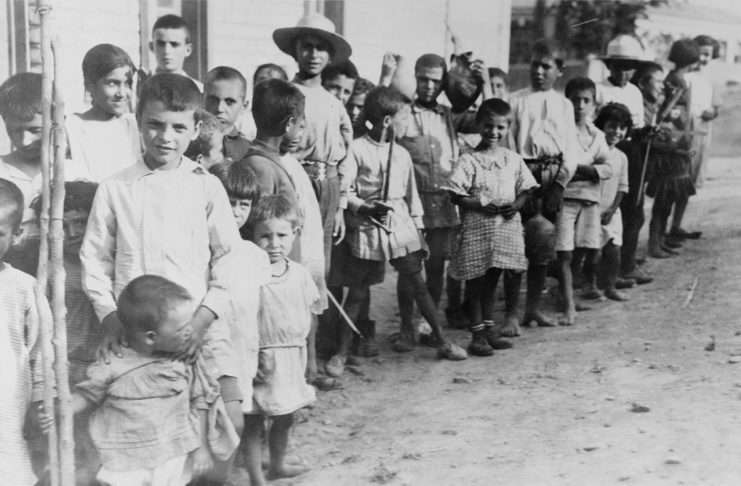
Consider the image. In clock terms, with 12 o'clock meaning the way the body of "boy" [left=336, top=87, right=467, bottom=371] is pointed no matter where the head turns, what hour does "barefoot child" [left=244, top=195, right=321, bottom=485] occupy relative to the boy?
The barefoot child is roughly at 2 o'clock from the boy.

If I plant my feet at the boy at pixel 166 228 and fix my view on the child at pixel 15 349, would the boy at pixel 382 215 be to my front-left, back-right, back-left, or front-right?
back-right

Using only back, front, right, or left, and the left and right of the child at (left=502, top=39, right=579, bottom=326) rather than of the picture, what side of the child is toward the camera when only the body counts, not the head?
front

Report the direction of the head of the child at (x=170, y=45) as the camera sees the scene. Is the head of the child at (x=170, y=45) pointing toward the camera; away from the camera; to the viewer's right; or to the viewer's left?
toward the camera

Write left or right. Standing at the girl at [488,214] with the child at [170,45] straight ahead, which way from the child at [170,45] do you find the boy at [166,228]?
left

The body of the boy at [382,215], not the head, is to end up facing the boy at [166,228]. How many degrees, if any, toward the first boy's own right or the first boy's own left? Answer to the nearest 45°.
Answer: approximately 45° to the first boy's own right

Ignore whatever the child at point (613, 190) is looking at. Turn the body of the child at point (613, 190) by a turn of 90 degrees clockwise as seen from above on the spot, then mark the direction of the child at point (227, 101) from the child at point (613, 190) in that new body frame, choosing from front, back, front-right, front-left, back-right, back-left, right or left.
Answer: front-left

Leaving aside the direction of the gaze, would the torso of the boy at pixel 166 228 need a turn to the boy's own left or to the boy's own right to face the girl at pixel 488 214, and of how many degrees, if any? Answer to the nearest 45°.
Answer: approximately 135° to the boy's own left

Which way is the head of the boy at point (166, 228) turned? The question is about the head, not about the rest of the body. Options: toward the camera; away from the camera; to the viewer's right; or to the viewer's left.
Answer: toward the camera

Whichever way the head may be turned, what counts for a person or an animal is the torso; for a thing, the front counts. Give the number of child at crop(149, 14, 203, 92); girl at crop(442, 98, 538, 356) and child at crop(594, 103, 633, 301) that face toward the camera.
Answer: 3

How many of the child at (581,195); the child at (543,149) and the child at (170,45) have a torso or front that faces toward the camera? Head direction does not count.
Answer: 3

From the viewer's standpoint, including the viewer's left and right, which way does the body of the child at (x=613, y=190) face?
facing the viewer

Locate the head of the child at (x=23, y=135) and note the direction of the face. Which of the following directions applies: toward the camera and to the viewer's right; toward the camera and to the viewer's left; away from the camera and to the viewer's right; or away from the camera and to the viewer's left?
toward the camera and to the viewer's right

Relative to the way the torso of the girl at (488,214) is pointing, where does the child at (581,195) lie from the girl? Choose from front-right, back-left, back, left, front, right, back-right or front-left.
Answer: back-left
